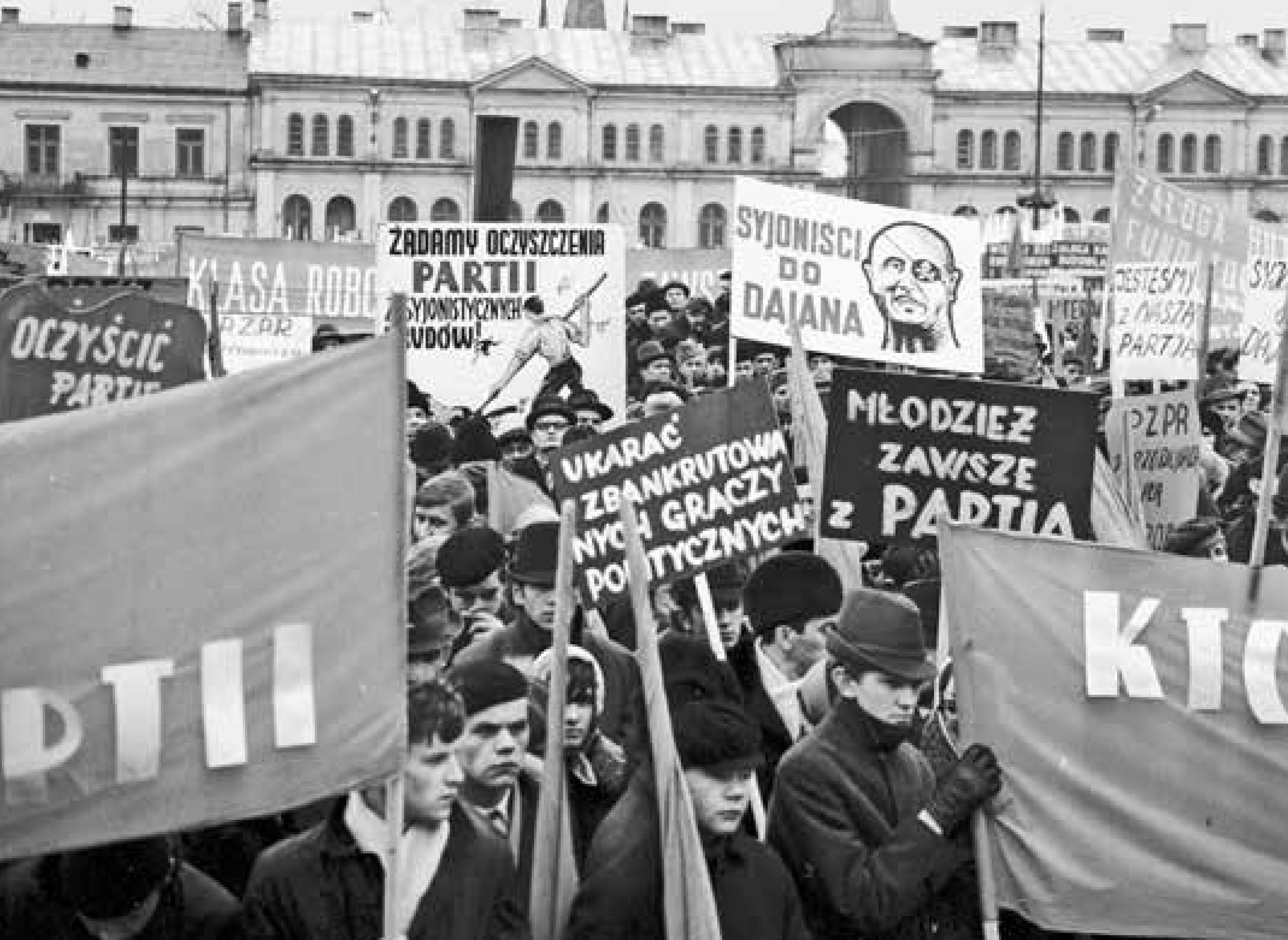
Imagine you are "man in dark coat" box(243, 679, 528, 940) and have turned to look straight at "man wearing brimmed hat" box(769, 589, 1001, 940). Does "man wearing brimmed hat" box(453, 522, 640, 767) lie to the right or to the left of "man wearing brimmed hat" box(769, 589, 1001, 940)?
left

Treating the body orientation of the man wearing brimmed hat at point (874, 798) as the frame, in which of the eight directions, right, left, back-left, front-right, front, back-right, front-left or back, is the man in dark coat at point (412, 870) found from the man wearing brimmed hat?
right

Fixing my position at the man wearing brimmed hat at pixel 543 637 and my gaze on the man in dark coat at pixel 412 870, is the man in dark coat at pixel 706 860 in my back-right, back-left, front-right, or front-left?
front-left

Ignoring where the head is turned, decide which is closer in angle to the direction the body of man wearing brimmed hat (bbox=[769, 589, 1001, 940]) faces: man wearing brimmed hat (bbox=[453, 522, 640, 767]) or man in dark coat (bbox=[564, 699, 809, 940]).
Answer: the man in dark coat

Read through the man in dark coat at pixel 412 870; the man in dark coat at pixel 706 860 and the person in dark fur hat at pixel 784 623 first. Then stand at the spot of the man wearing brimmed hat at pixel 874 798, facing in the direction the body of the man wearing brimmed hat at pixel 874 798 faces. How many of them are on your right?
2

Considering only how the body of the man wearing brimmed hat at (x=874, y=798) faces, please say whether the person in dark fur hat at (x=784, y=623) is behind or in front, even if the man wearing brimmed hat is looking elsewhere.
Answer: behind

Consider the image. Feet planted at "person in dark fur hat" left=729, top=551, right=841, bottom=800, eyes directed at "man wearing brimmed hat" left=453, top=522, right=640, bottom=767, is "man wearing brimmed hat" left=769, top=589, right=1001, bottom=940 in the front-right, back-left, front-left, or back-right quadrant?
back-left

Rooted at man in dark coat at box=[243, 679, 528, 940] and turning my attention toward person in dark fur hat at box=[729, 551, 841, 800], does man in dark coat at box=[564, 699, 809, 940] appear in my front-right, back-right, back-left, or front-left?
front-right

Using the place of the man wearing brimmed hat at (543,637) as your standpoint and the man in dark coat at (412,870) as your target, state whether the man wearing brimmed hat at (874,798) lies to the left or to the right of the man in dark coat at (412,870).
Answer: left

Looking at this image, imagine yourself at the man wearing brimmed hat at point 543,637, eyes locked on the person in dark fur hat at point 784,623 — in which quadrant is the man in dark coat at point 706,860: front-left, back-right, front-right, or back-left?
front-right

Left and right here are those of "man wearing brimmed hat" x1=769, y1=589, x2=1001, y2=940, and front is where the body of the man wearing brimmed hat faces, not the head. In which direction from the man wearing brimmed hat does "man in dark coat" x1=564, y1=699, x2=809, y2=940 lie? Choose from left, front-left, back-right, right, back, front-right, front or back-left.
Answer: right
